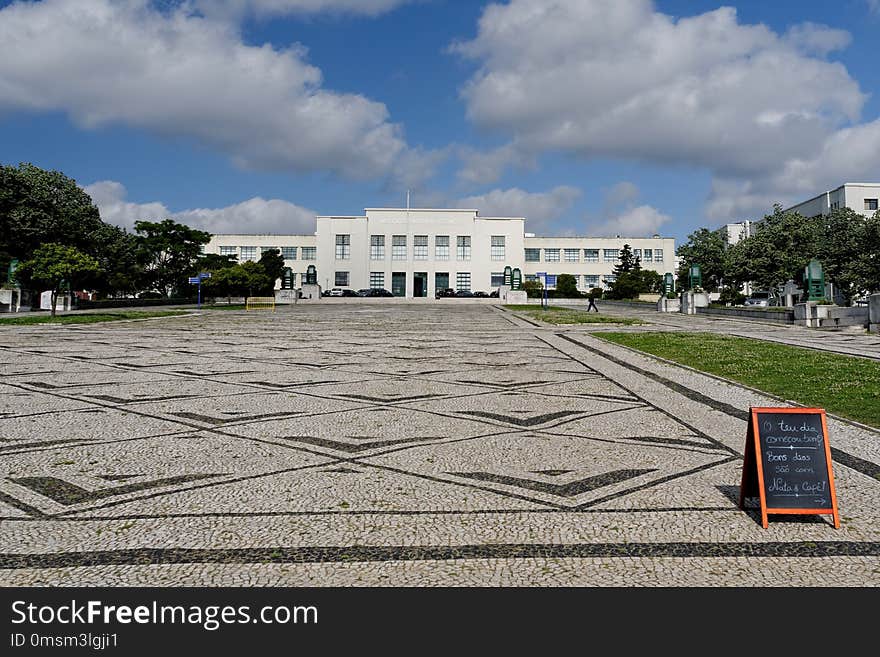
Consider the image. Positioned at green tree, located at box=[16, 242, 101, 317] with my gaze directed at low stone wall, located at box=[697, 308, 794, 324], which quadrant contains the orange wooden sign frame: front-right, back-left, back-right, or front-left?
front-right

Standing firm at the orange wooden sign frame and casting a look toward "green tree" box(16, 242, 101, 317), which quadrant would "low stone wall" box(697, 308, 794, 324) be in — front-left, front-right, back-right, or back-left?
front-right

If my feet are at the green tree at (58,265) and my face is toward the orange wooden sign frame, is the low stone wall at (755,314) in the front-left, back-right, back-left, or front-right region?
front-left

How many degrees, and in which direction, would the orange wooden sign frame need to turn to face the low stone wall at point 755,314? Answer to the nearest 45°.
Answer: approximately 180°

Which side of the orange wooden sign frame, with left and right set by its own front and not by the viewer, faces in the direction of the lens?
front

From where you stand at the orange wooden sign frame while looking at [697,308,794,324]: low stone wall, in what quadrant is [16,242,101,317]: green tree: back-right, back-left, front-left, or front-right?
front-left

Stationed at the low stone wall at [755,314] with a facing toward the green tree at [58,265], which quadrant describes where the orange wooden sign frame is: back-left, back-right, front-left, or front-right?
front-left

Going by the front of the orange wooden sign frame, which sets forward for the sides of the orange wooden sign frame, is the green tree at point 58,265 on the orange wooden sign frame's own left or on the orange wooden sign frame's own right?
on the orange wooden sign frame's own right
